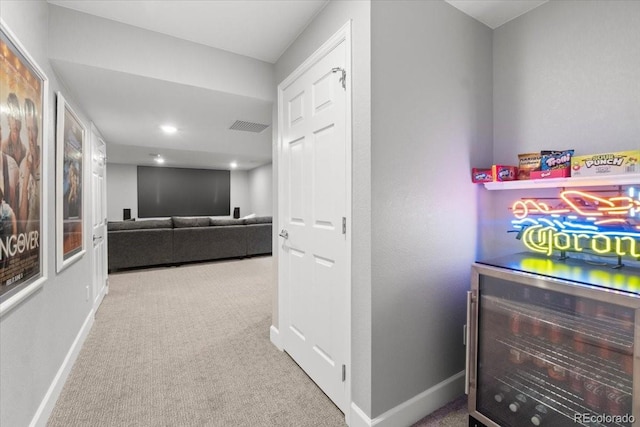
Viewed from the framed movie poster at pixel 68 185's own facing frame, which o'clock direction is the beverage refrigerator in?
The beverage refrigerator is roughly at 2 o'clock from the framed movie poster.

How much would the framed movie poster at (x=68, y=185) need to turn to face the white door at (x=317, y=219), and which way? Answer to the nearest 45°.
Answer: approximately 45° to its right

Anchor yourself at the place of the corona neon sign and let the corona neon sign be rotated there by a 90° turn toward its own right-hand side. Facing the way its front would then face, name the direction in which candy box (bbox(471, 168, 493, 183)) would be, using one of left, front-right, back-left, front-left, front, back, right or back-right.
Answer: front-left

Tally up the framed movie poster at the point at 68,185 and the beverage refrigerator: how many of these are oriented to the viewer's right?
1

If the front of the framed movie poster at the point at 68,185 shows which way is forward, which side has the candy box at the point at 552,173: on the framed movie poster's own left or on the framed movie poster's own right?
on the framed movie poster's own right

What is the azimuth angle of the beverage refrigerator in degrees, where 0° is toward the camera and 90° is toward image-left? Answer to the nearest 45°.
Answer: approximately 45°

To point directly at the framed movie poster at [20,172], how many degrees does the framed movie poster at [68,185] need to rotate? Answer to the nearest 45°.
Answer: approximately 90° to its right

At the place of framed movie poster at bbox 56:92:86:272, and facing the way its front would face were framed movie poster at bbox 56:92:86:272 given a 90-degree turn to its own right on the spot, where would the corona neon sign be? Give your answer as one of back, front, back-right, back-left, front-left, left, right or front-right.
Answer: front-left

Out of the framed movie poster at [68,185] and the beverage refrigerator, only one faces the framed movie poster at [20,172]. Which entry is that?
the beverage refrigerator

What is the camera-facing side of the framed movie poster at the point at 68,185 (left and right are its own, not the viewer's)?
right

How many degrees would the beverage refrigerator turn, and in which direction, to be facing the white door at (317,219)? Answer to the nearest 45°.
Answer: approximately 45° to its right

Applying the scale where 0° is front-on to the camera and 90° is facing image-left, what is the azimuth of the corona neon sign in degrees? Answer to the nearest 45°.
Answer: approximately 45°

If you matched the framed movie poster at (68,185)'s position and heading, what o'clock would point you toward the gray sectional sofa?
The gray sectional sofa is roughly at 10 o'clock from the framed movie poster.
